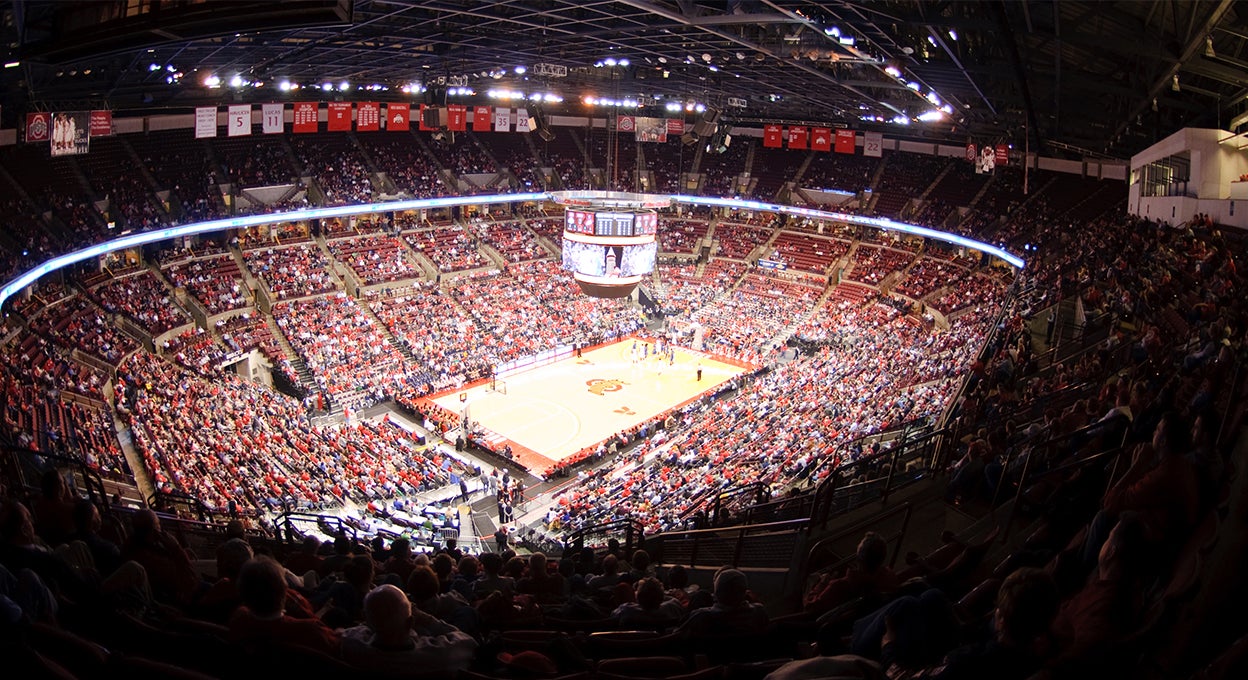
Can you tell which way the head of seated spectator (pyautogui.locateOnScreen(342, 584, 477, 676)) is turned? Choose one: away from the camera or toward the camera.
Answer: away from the camera

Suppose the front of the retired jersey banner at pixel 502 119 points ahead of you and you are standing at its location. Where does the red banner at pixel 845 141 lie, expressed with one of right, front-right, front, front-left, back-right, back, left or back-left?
left

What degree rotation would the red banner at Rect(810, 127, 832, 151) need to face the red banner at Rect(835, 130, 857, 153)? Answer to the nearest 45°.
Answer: approximately 45° to its left

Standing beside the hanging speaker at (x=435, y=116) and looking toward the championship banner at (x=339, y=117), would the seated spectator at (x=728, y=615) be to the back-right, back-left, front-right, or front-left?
back-left

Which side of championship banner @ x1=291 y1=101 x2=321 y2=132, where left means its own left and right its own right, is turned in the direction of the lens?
front

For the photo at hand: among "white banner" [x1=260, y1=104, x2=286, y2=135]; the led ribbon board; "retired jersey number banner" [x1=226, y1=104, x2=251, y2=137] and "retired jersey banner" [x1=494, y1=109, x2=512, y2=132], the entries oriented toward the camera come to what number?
4

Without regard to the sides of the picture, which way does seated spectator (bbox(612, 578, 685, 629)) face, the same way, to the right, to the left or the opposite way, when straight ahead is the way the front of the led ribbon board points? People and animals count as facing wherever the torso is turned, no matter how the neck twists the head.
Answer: the opposite way

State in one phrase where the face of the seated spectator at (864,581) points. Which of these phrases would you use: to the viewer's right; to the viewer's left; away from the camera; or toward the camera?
away from the camera

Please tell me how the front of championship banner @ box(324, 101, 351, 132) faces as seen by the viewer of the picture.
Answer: facing the viewer

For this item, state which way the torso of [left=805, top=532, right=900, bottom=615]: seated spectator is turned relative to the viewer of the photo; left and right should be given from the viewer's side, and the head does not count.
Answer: facing away from the viewer and to the left of the viewer

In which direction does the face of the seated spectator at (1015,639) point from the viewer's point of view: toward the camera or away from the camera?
away from the camera

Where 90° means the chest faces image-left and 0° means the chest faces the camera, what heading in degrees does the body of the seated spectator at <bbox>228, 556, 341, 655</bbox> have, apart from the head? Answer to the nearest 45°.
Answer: approximately 180°

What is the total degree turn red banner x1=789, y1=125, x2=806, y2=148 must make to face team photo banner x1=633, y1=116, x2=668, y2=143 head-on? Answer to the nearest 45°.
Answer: approximately 45° to its right

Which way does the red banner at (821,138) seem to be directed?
toward the camera

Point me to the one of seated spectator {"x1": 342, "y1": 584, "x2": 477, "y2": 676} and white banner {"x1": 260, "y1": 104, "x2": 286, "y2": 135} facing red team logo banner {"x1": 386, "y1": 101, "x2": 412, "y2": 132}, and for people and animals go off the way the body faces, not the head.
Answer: the seated spectator

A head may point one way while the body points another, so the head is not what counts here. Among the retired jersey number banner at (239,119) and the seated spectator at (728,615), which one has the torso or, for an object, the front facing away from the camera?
the seated spectator

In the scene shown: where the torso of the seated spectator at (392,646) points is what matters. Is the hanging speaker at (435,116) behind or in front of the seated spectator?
in front
